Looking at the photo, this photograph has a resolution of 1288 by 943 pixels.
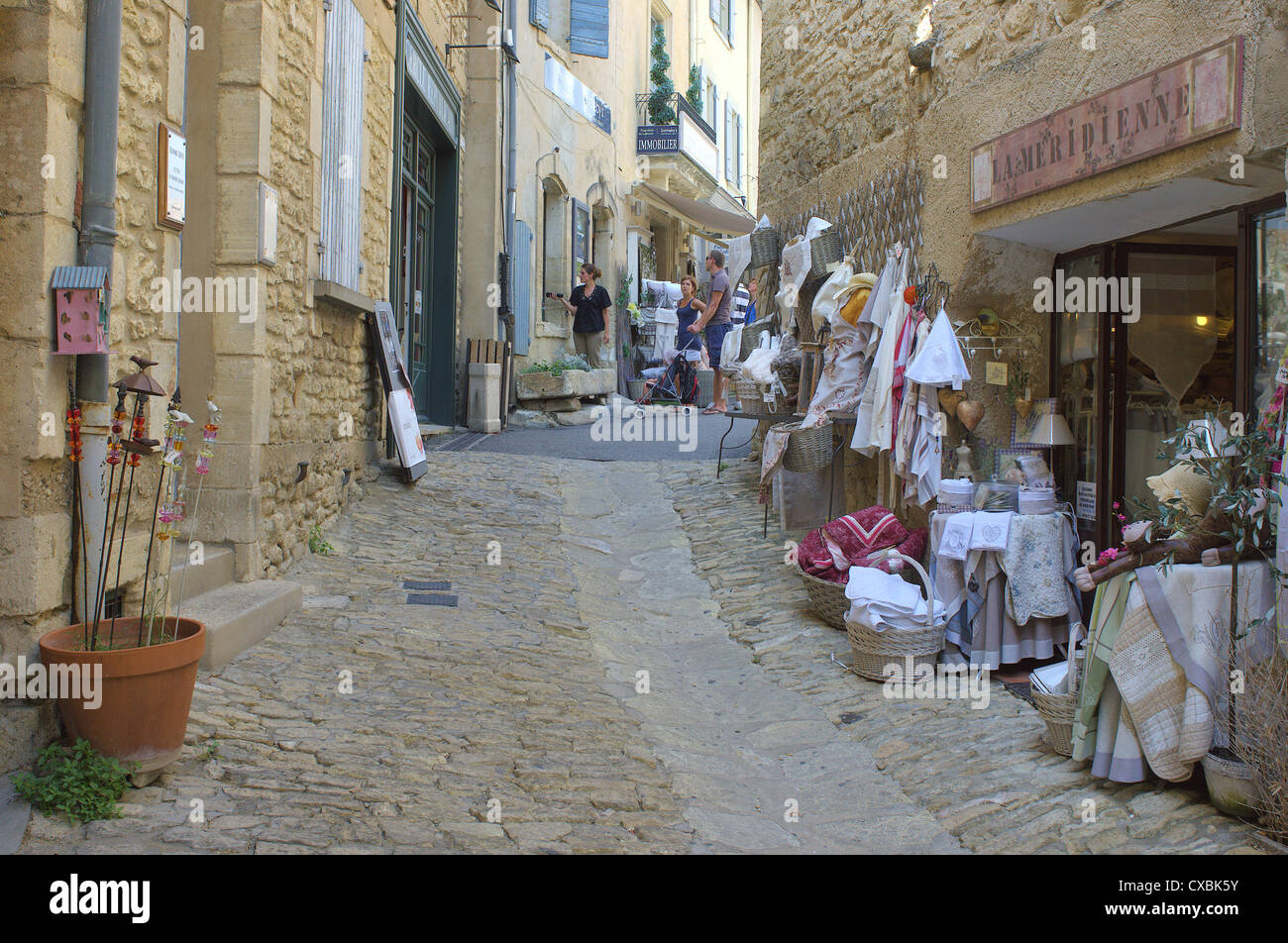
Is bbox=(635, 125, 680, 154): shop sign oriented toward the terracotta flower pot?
yes

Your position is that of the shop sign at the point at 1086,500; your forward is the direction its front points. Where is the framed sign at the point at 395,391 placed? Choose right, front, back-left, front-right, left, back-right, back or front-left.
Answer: right

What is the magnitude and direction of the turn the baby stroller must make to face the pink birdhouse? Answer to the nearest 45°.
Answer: approximately 90° to its left

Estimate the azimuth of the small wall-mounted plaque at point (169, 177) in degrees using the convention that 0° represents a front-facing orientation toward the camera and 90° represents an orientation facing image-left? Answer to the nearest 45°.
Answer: approximately 315°

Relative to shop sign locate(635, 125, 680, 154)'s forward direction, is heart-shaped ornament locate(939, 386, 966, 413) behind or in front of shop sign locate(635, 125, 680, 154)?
in front

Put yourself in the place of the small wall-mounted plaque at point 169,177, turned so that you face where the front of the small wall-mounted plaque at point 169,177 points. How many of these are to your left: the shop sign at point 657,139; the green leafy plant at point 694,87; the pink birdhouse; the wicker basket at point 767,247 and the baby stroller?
4

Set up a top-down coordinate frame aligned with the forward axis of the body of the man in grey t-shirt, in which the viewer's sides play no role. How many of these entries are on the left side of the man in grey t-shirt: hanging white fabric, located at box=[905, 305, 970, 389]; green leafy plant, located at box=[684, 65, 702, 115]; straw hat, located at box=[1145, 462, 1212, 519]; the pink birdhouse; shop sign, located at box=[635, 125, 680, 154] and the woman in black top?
3

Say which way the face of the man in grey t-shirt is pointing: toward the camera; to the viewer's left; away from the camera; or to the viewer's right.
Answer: to the viewer's left

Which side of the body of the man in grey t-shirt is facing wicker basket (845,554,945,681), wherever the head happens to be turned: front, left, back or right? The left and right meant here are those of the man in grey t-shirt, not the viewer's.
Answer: left
